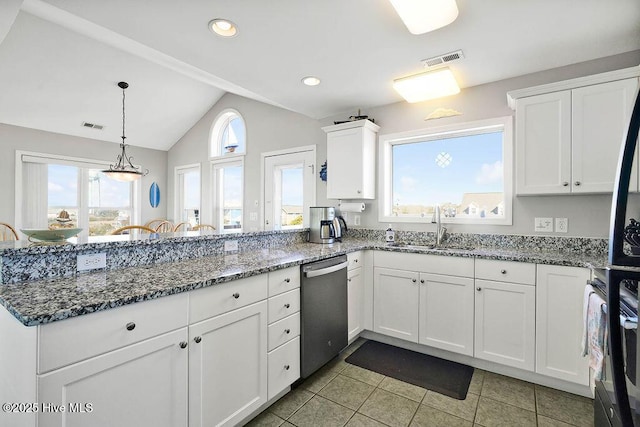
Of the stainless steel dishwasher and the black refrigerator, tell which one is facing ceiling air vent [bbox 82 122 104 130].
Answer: the black refrigerator

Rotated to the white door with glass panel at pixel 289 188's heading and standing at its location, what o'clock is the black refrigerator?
The black refrigerator is roughly at 10 o'clock from the white door with glass panel.

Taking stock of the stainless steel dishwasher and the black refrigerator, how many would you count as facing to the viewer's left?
1

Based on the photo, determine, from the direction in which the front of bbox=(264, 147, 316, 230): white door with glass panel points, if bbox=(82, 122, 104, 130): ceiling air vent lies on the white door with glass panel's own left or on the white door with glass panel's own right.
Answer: on the white door with glass panel's own right

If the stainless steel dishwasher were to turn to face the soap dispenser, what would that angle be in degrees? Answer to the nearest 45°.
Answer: approximately 90° to its left

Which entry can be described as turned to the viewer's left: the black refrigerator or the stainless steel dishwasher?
the black refrigerator

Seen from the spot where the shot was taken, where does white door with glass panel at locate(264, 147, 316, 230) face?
facing the viewer and to the left of the viewer

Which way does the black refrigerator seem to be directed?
to the viewer's left

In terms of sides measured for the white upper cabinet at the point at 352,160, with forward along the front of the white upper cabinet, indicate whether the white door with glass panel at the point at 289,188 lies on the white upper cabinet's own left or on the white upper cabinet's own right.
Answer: on the white upper cabinet's own right

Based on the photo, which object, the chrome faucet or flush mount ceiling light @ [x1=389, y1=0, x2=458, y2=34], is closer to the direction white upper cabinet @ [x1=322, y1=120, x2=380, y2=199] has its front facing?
the flush mount ceiling light

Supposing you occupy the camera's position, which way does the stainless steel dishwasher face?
facing the viewer and to the right of the viewer

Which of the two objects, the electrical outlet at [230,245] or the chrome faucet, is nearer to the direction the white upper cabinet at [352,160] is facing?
the electrical outlet

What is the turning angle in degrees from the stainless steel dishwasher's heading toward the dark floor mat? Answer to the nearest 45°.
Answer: approximately 45° to its left

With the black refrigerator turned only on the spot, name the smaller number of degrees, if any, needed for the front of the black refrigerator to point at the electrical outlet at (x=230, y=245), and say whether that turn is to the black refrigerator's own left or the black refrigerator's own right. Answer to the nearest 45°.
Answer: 0° — it already faces it

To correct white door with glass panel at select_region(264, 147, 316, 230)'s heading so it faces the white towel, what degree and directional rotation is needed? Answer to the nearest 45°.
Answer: approximately 90° to its left
